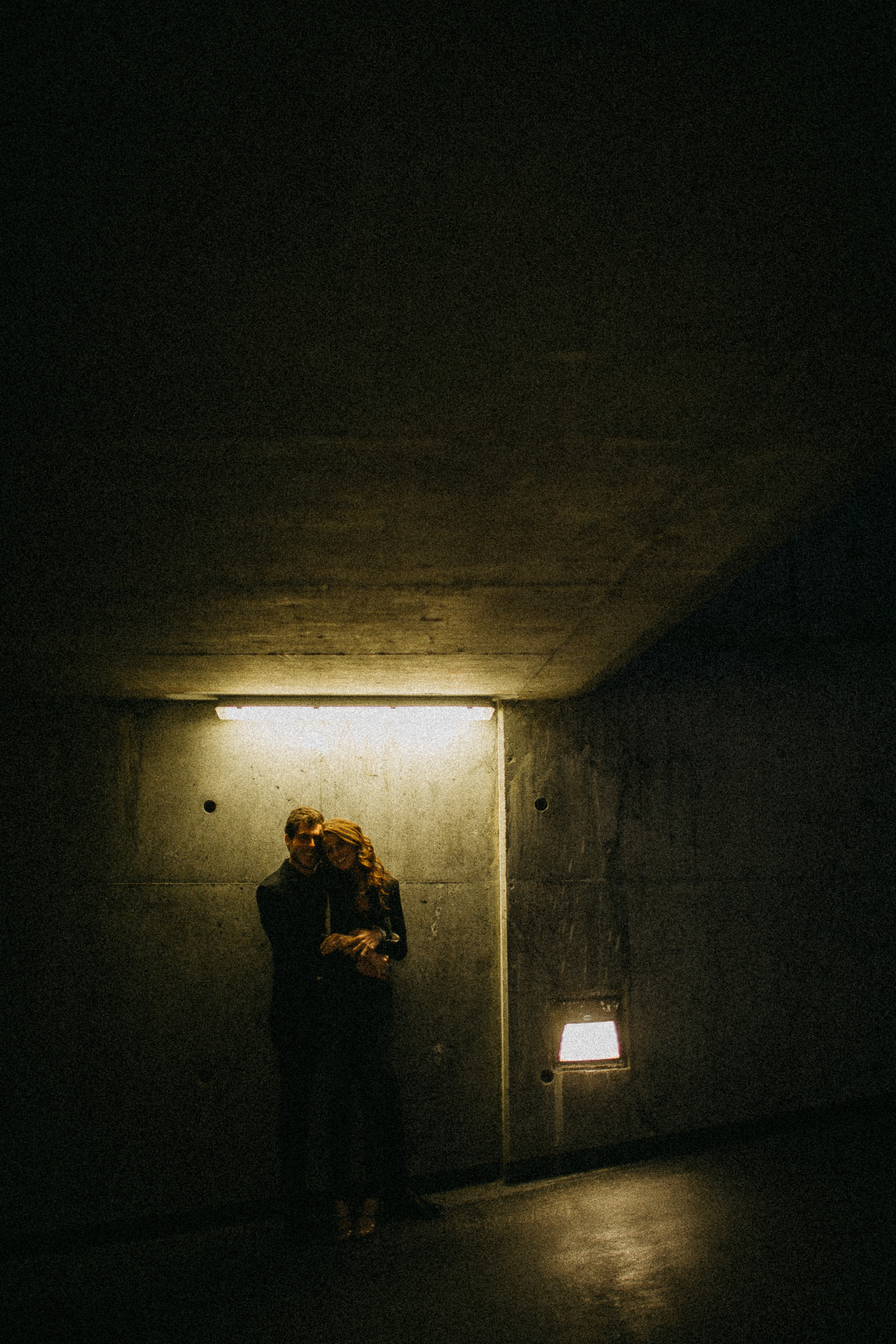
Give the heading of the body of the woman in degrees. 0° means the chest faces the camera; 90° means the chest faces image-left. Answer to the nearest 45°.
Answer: approximately 45°

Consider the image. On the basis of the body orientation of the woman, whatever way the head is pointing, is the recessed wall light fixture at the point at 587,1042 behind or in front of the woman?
behind
